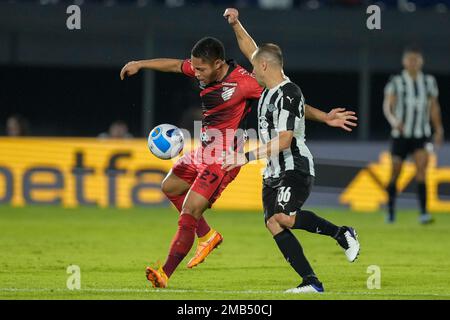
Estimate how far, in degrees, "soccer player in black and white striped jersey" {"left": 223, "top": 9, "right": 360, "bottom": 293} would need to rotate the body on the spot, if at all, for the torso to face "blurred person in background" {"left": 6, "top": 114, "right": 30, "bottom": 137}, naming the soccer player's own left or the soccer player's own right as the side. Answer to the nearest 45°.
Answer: approximately 45° to the soccer player's own right

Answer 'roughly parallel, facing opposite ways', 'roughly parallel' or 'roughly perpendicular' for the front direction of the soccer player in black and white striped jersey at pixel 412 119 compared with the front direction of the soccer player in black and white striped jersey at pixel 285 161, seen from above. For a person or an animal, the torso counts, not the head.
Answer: roughly perpendicular

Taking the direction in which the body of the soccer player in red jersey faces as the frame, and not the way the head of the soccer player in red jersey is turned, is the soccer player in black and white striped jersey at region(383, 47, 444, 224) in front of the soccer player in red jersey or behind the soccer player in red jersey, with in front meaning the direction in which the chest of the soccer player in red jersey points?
behind

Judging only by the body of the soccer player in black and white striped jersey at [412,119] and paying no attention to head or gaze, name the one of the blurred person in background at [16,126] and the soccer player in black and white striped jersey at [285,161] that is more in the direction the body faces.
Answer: the soccer player in black and white striped jersey

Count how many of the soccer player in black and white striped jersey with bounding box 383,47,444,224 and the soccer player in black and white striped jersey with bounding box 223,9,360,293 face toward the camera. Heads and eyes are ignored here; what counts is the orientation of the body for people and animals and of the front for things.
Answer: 1

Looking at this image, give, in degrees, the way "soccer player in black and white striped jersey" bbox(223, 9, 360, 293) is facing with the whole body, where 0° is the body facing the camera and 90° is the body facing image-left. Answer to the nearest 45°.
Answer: approximately 90°

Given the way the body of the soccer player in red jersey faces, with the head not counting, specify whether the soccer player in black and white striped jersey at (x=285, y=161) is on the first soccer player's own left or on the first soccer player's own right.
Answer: on the first soccer player's own left

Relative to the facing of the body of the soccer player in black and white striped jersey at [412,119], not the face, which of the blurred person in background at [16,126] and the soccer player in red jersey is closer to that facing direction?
the soccer player in red jersey
